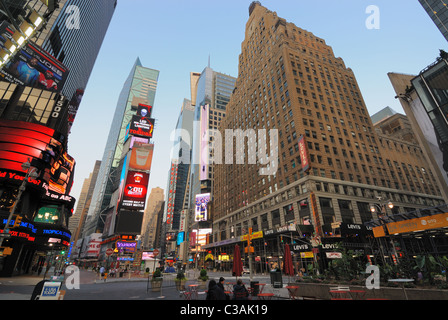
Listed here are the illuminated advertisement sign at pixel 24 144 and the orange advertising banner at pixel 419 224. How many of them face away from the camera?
0

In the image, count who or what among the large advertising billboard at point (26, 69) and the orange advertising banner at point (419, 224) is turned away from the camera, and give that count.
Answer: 0

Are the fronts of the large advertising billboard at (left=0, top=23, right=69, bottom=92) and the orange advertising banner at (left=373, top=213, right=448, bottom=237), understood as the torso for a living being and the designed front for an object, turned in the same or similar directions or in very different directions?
very different directions

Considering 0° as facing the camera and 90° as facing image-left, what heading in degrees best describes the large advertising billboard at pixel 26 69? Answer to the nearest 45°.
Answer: approximately 315°

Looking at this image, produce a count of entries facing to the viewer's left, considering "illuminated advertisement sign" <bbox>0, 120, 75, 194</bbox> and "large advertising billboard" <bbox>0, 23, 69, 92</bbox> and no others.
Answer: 0

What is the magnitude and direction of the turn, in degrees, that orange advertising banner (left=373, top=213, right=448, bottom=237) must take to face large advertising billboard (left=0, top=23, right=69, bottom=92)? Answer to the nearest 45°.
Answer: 0° — it already faces it

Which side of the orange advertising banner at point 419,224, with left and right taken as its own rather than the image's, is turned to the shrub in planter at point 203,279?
front

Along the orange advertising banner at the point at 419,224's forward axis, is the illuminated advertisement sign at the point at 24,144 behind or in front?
in front

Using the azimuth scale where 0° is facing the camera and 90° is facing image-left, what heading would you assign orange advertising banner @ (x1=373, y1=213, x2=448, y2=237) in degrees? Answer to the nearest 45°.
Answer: approximately 45°

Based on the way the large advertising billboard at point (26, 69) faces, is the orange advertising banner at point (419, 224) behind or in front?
in front
